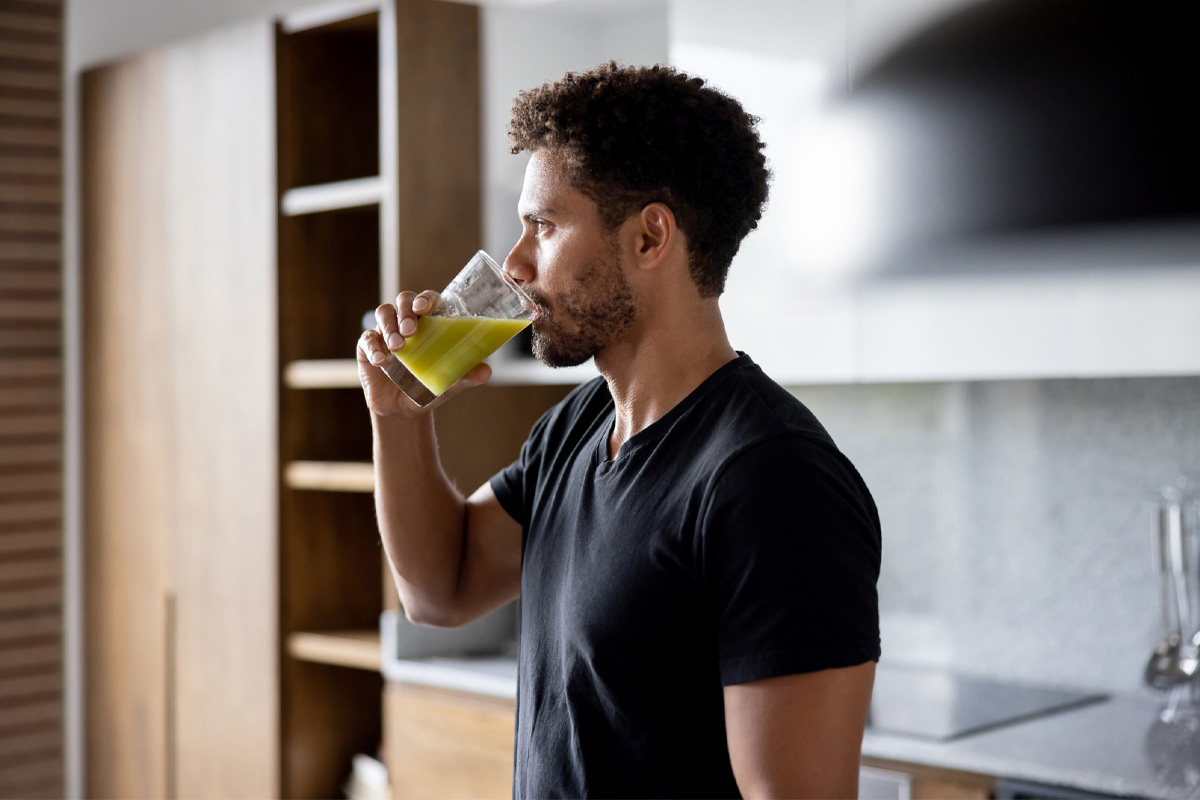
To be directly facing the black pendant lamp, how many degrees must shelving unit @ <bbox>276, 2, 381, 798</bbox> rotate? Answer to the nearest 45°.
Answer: approximately 90° to its left

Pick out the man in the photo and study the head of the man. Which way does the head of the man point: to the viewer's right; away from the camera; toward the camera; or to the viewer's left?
to the viewer's left

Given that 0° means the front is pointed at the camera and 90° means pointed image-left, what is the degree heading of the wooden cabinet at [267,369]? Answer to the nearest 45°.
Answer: approximately 45°

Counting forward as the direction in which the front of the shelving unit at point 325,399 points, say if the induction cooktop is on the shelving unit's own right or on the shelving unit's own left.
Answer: on the shelving unit's own left

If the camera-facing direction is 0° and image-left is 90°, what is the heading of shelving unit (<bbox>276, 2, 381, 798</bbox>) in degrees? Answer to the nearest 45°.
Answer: approximately 45°

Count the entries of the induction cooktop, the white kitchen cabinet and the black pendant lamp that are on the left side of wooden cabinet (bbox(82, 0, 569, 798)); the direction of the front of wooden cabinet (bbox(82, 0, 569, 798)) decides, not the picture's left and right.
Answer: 3

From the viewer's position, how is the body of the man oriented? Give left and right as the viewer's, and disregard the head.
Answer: facing the viewer and to the left of the viewer

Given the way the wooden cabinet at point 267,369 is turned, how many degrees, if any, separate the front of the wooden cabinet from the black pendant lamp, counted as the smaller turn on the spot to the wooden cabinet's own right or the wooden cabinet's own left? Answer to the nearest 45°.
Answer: approximately 90° to the wooden cabinet's own left

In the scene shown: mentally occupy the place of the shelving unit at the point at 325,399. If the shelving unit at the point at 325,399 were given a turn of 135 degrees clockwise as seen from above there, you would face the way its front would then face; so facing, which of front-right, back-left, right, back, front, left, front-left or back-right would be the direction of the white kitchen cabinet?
back-right
